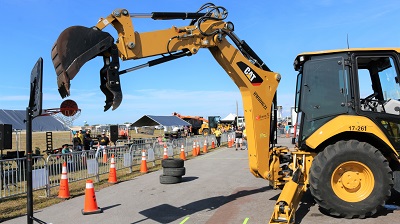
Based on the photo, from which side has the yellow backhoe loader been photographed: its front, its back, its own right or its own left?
right

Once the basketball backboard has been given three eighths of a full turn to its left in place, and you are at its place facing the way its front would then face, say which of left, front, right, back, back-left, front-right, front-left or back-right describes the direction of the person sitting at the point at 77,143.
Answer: front-right

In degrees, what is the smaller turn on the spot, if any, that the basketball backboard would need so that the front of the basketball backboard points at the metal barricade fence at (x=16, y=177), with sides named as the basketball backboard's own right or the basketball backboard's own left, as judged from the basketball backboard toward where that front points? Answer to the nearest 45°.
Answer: approximately 90° to the basketball backboard's own left

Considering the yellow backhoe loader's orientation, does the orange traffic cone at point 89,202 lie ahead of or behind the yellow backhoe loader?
behind

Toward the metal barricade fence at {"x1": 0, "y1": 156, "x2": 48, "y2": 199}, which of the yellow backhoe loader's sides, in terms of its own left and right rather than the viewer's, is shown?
back

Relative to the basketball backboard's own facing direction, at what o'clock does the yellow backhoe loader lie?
The yellow backhoe loader is roughly at 12 o'clock from the basketball backboard.

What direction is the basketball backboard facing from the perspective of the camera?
to the viewer's right

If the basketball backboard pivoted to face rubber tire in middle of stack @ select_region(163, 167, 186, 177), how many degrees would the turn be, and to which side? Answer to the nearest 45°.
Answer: approximately 45° to its left

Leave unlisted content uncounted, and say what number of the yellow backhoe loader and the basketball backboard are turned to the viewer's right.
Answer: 2
